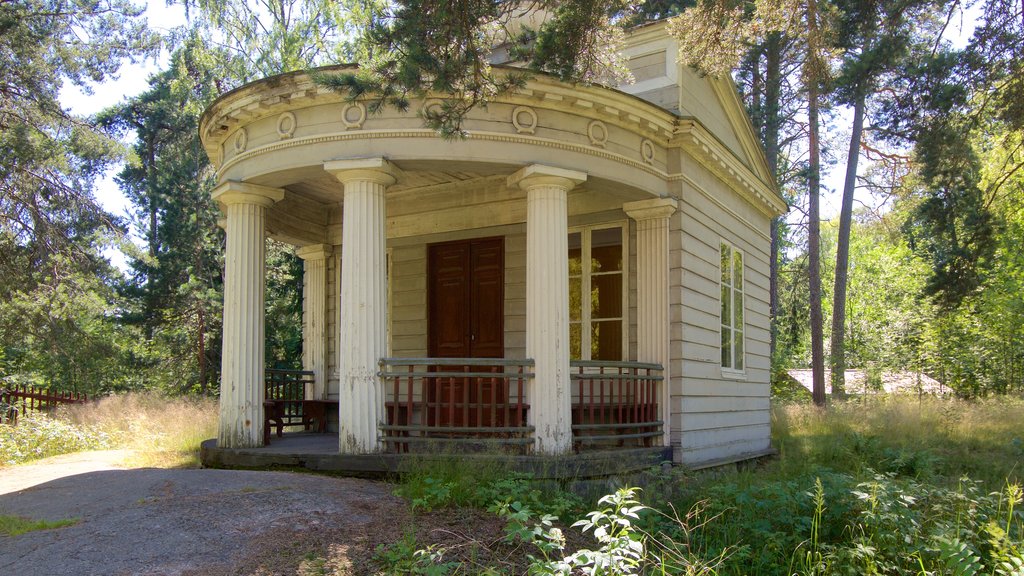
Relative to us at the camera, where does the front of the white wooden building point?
facing the viewer and to the left of the viewer

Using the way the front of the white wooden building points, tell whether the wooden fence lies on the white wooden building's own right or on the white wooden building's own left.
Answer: on the white wooden building's own right
